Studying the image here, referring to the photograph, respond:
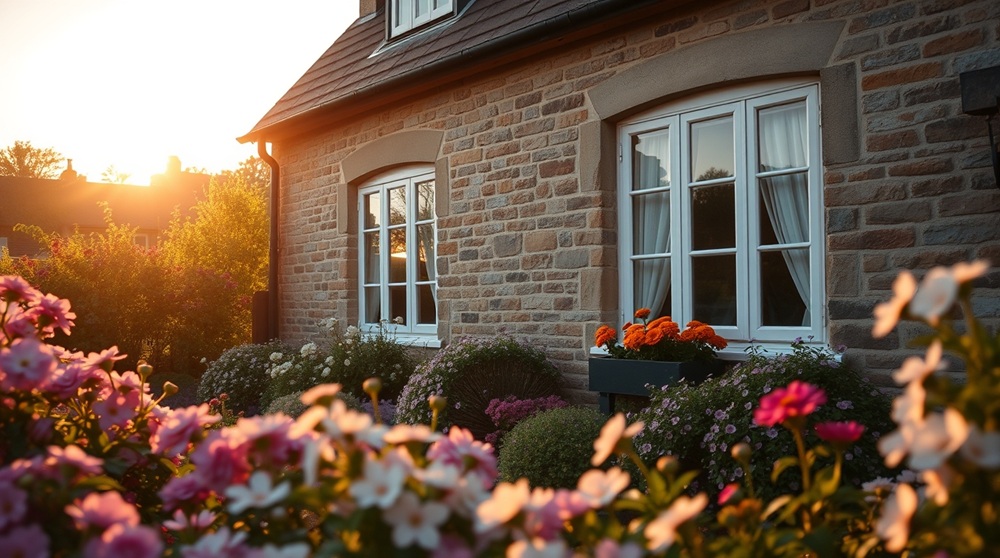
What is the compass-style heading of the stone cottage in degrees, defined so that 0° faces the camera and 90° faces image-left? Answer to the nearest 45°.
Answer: approximately 45°

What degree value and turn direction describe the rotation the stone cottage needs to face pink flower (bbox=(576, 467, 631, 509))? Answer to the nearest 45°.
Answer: approximately 45° to its left

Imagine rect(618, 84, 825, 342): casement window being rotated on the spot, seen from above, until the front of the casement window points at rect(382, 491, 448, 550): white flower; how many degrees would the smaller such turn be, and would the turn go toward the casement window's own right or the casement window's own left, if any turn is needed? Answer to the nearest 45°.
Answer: approximately 45° to the casement window's own left

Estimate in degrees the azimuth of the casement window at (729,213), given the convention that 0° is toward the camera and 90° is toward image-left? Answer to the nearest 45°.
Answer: approximately 45°

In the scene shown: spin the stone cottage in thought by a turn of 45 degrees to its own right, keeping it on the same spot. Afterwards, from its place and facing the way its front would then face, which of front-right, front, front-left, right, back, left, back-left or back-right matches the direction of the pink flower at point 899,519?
left

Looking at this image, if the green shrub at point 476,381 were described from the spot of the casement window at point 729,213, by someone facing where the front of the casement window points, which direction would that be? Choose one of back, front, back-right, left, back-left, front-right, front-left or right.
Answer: front-right

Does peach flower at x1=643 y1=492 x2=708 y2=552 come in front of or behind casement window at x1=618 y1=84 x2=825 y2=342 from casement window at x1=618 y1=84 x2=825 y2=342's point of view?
in front

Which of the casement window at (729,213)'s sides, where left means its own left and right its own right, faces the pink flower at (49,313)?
front

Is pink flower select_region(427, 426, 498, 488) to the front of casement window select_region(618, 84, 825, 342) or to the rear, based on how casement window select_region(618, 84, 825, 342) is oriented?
to the front
